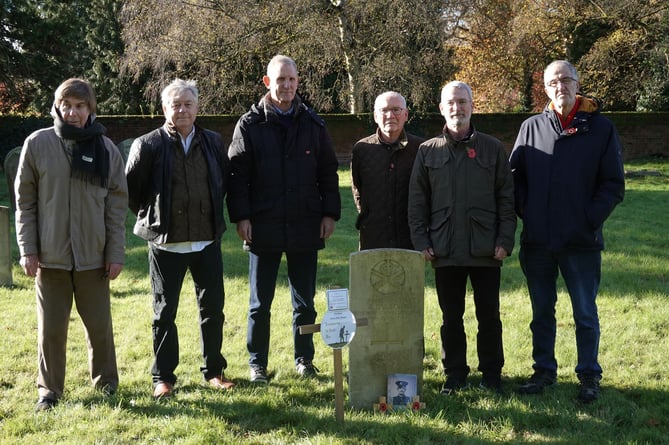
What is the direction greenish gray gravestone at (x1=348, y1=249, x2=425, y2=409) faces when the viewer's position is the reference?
facing the viewer

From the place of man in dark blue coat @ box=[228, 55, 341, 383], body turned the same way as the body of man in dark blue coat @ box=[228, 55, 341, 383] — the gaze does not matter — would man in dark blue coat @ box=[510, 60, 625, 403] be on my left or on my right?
on my left

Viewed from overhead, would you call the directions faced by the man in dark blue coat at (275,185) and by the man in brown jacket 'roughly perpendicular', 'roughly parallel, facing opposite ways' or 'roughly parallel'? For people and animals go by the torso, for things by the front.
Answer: roughly parallel

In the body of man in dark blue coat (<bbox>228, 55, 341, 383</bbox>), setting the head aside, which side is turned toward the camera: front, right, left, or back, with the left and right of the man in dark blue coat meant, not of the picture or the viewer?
front

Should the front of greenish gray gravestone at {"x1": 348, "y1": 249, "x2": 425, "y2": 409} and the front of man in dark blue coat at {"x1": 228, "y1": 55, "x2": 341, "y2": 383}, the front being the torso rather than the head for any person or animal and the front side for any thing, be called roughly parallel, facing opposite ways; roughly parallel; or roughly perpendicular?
roughly parallel

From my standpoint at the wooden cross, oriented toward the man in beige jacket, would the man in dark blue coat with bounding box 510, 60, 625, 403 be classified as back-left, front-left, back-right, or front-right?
back-right

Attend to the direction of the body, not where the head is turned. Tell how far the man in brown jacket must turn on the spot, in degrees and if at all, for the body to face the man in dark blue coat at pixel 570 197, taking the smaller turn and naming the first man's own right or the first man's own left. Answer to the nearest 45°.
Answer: approximately 90° to the first man's own left

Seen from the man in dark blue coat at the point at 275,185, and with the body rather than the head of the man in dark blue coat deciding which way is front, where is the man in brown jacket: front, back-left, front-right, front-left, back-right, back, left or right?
left

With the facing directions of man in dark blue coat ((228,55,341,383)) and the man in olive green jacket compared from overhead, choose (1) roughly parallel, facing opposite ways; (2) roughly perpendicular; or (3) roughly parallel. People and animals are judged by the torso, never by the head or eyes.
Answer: roughly parallel

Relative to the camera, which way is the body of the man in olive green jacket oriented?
toward the camera

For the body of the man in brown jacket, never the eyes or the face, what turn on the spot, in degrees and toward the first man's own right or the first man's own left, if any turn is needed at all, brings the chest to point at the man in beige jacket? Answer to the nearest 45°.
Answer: approximately 90° to the first man's own right
